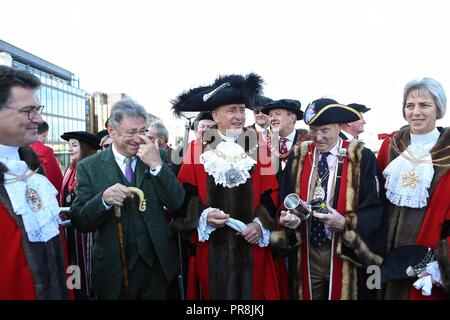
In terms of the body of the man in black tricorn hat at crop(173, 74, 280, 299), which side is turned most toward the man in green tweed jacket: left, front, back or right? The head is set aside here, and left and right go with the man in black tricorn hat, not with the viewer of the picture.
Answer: right

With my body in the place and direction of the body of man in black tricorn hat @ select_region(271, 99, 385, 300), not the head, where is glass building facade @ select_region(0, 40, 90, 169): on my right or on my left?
on my right

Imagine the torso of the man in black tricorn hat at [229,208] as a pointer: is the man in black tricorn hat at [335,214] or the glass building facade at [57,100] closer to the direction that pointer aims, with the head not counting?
the man in black tricorn hat

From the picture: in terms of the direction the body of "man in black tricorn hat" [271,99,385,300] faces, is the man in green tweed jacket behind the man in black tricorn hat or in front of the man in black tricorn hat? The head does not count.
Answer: in front

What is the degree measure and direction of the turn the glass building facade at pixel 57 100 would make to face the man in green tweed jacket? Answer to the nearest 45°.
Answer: approximately 45° to its right

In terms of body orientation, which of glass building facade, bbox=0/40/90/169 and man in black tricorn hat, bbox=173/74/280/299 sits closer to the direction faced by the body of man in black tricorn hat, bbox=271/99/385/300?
the man in black tricorn hat

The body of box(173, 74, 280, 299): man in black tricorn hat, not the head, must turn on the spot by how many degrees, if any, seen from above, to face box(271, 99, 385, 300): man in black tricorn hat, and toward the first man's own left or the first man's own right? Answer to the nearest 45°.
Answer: approximately 90° to the first man's own left

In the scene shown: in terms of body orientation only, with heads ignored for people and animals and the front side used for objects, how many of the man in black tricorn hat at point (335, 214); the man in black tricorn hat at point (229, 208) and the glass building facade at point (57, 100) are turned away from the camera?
0

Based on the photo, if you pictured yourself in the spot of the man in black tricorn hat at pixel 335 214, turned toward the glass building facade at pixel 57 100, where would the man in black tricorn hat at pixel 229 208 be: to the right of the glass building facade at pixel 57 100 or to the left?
left

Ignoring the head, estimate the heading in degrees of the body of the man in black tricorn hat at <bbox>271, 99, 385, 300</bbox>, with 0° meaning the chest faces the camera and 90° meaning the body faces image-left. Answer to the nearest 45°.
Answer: approximately 45°

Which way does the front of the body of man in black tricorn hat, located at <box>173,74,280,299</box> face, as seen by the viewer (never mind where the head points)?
toward the camera

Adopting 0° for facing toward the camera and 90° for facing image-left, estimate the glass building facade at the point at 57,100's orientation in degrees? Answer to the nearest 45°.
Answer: approximately 315°
